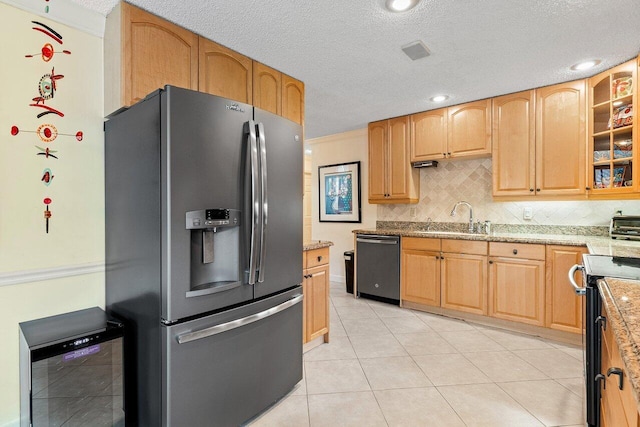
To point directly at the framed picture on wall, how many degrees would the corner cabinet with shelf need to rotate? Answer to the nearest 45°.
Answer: approximately 45° to its right

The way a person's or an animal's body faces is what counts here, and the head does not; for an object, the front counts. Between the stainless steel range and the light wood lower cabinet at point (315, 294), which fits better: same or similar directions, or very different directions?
very different directions

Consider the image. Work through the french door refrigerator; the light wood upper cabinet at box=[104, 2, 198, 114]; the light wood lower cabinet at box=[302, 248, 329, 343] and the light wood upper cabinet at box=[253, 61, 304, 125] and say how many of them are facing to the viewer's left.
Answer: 0

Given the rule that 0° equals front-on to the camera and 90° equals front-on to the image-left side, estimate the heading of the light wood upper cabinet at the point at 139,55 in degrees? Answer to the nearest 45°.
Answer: approximately 315°

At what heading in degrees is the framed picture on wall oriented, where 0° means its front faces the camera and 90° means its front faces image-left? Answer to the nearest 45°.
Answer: approximately 45°

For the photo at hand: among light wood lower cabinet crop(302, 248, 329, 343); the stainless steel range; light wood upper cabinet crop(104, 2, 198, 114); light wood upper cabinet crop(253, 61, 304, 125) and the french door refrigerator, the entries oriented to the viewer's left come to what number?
1

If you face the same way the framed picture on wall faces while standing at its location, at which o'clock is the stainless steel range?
The stainless steel range is roughly at 10 o'clock from the framed picture on wall.

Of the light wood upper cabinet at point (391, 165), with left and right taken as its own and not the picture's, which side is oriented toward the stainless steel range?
left

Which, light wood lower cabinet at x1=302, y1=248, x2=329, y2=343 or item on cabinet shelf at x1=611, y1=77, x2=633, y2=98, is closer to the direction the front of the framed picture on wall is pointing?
the light wood lower cabinet

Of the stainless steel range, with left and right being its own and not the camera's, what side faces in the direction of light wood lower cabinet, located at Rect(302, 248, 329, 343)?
front

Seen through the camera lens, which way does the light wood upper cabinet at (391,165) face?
facing the viewer and to the left of the viewer

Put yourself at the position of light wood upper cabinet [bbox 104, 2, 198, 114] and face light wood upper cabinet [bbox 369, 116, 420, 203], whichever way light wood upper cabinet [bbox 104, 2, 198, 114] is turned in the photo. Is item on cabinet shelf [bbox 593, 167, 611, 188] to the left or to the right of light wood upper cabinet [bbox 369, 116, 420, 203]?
right

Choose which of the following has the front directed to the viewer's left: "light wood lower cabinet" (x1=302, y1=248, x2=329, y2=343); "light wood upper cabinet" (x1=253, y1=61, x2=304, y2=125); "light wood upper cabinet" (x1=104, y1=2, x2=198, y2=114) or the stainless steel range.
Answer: the stainless steel range

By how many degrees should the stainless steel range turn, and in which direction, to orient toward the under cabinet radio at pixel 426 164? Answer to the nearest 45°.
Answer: approximately 45° to its right

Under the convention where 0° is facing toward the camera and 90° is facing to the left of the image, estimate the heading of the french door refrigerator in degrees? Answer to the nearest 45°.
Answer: approximately 315°

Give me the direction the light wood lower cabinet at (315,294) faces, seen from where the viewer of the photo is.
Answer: facing the viewer and to the right of the viewer

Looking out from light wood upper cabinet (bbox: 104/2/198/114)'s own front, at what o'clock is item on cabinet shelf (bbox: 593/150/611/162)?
The item on cabinet shelf is roughly at 11 o'clock from the light wood upper cabinet.

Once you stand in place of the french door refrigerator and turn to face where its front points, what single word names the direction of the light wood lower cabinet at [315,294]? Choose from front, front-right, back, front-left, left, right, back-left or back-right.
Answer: left
